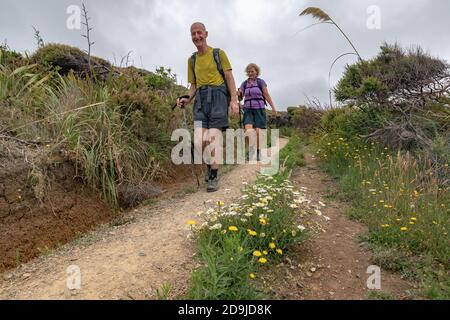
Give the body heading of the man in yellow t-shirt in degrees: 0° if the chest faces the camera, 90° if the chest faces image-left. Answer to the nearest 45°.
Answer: approximately 0°

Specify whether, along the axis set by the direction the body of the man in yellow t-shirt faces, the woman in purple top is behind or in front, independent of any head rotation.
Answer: behind
